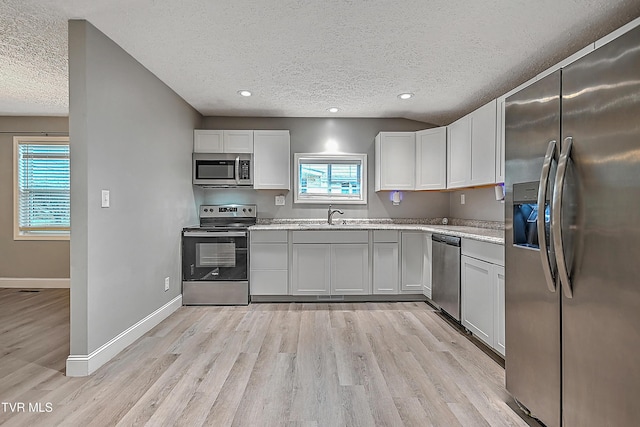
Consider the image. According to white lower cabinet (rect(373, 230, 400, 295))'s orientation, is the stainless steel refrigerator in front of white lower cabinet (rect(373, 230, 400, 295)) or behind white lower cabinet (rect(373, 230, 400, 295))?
in front

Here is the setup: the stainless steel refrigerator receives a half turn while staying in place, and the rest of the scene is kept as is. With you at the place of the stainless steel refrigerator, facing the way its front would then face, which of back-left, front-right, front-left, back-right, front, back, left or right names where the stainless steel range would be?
back-left

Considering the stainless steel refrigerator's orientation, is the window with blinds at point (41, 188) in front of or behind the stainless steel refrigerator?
in front

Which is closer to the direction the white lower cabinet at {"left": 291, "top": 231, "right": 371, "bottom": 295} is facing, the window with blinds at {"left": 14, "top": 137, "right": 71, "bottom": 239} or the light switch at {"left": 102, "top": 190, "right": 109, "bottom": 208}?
the light switch

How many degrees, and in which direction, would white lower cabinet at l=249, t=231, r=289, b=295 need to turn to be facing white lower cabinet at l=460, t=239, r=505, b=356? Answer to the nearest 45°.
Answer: approximately 45° to its left

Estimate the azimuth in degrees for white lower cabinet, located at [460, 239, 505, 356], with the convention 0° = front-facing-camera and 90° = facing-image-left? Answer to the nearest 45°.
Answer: approximately 45°

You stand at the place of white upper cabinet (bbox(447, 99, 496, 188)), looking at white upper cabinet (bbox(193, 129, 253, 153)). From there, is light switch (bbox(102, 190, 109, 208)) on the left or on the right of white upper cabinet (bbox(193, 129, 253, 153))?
left

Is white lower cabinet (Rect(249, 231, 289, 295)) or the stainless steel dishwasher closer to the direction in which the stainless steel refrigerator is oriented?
the white lower cabinet

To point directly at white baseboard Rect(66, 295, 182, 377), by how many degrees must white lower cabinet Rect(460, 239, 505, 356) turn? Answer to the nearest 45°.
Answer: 0° — it already faces it

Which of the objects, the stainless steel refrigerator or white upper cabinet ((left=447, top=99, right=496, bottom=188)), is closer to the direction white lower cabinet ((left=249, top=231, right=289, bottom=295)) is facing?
the stainless steel refrigerator

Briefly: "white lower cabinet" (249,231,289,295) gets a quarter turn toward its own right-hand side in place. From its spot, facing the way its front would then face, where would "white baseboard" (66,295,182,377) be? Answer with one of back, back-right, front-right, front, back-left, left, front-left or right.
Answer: front-left

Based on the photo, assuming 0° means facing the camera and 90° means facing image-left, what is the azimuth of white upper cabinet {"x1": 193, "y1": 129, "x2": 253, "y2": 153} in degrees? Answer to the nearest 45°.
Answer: approximately 0°

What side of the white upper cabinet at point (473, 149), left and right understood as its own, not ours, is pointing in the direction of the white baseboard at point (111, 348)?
front
